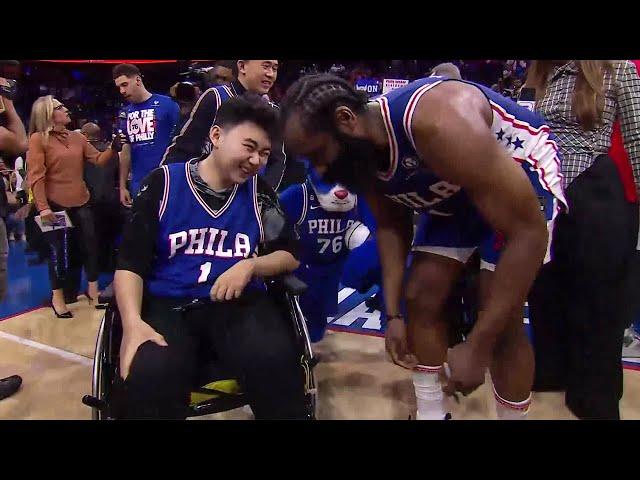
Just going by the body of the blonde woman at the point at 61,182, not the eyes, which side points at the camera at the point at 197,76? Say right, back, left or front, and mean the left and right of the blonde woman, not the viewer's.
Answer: left

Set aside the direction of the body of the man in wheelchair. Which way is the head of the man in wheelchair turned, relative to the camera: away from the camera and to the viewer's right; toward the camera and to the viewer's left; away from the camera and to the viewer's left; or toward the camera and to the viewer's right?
toward the camera and to the viewer's right

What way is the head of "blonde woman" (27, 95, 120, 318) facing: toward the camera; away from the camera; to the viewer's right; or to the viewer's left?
to the viewer's right

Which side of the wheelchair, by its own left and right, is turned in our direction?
front

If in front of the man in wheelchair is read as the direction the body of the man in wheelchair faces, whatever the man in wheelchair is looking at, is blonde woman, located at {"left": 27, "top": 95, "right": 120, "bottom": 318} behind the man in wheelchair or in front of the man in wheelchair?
behind

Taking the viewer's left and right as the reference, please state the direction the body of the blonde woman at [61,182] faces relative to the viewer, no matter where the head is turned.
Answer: facing the viewer and to the right of the viewer

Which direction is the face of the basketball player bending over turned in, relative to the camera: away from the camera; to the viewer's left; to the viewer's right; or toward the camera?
to the viewer's left

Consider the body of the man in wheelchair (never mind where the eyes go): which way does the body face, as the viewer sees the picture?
toward the camera

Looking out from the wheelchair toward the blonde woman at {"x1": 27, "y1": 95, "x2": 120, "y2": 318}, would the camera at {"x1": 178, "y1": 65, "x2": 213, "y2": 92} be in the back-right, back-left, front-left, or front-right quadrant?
front-right

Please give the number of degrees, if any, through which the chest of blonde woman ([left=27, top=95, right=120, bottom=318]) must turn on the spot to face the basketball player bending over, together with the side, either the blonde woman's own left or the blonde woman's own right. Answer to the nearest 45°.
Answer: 0° — they already face them

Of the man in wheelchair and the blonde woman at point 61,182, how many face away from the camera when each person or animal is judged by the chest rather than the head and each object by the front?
0
